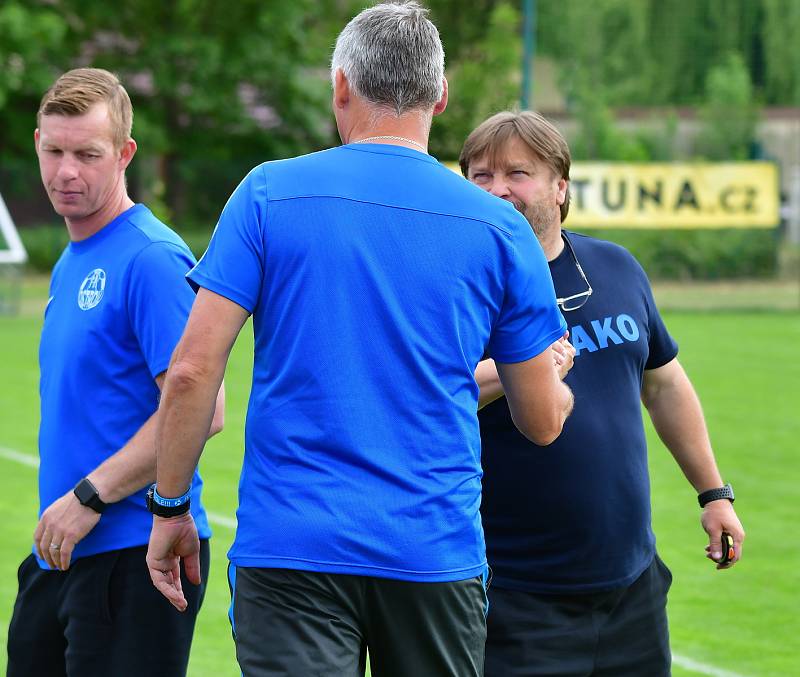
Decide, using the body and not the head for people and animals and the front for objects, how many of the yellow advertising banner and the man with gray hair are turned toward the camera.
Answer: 1

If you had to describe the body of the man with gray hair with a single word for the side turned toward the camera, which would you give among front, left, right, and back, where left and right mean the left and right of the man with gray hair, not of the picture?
back

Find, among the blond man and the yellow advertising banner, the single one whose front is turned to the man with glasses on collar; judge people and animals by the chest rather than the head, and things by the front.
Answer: the yellow advertising banner

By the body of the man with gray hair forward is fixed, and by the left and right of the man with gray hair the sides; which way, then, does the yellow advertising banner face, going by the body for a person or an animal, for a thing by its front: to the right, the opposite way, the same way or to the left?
the opposite way

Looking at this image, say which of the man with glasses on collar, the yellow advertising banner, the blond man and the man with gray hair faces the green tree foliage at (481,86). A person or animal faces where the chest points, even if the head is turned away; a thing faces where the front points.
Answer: the man with gray hair

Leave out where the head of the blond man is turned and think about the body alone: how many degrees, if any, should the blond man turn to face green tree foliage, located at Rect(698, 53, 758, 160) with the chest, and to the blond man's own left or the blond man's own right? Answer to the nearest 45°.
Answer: approximately 180°

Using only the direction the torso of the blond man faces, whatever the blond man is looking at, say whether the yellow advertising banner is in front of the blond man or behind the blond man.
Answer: behind

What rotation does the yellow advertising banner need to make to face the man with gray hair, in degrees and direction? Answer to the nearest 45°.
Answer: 0° — it already faces them

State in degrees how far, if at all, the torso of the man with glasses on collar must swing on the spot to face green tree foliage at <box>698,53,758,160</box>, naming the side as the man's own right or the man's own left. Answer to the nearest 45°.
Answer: approximately 135° to the man's own right
